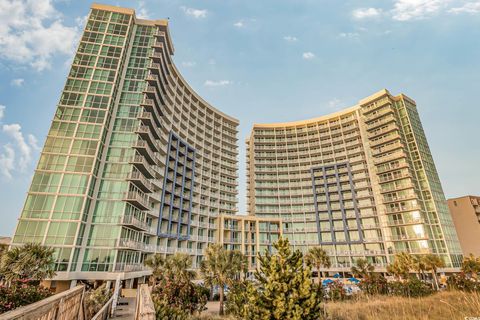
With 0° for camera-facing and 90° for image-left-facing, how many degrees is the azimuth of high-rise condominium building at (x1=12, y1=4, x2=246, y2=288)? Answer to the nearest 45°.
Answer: approximately 315°

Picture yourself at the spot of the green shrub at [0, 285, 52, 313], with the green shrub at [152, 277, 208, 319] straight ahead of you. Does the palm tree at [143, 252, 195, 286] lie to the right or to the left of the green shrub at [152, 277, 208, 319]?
left

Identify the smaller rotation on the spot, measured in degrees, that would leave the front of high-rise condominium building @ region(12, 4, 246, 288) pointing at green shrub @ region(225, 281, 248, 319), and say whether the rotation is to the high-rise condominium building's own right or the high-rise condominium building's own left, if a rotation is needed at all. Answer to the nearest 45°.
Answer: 0° — it already faces it

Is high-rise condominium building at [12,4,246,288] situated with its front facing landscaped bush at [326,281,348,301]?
yes

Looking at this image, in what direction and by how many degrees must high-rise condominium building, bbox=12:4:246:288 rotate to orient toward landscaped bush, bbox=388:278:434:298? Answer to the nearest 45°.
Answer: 0° — it already faces it

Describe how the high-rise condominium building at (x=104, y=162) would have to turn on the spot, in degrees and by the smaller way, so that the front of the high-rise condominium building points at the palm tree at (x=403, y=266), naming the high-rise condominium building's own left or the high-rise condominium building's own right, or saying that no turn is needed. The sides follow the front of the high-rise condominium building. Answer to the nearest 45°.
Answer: approximately 45° to the high-rise condominium building's own left

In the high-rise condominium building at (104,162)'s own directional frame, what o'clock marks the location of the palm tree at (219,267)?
The palm tree is roughly at 12 o'clock from the high-rise condominium building.

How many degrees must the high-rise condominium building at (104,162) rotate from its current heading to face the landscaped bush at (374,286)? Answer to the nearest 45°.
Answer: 0° — it already faces it
